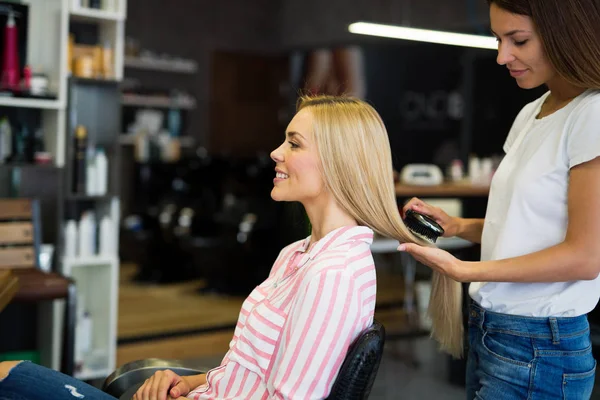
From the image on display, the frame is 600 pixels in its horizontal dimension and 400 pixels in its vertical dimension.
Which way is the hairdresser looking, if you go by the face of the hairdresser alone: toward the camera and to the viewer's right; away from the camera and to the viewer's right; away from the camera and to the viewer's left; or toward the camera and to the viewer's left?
toward the camera and to the viewer's left

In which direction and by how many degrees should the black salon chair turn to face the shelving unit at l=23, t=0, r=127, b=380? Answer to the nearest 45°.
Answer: approximately 45° to its right

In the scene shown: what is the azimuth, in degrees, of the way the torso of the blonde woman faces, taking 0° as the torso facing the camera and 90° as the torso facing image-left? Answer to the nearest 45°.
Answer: approximately 90°

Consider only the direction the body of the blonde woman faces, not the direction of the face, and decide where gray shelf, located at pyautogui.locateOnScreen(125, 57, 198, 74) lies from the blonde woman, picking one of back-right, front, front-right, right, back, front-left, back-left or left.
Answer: right

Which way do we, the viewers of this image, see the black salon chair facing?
facing to the left of the viewer

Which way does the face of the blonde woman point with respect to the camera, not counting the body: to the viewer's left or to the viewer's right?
to the viewer's left

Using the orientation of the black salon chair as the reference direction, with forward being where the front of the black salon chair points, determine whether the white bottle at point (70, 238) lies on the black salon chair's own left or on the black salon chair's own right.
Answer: on the black salon chair's own right

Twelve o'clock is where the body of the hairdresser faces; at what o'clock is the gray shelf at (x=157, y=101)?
The gray shelf is roughly at 2 o'clock from the hairdresser.

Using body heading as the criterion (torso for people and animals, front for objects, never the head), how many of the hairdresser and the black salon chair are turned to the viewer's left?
2
